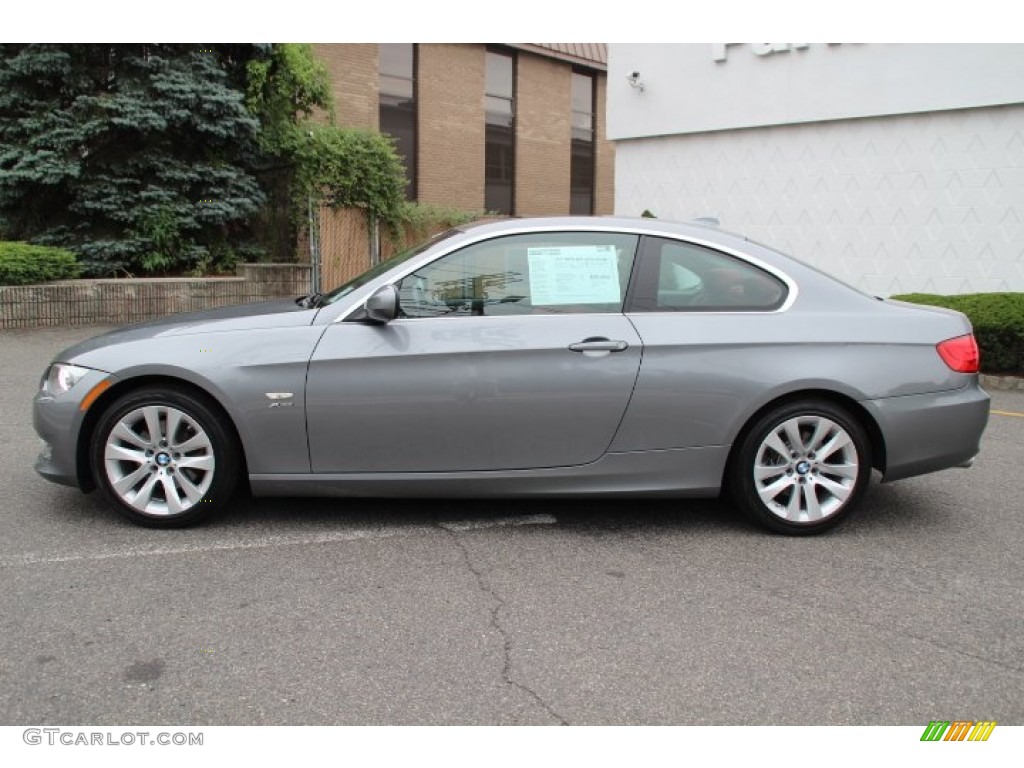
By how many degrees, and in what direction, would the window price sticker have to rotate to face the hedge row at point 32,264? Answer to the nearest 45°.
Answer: approximately 135° to its right

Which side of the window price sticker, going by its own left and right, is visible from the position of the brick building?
back

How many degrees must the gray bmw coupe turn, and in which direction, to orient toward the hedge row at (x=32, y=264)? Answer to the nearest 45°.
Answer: approximately 45° to its right

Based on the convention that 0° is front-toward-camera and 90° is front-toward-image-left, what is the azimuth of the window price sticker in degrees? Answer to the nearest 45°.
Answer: approximately 0°

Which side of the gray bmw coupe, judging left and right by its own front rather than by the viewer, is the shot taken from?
left

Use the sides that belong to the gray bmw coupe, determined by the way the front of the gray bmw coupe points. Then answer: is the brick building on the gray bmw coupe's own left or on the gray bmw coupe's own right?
on the gray bmw coupe's own right

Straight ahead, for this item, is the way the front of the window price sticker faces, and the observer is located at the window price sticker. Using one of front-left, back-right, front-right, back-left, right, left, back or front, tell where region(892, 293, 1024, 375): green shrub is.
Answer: back-left
